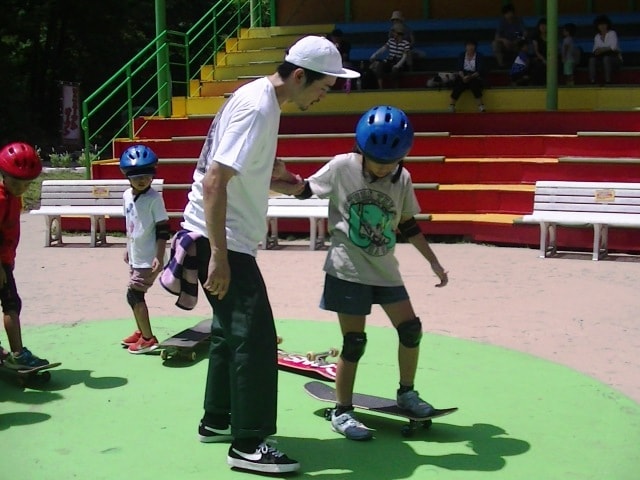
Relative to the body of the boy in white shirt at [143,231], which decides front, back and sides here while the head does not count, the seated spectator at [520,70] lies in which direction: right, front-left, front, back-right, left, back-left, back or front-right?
back

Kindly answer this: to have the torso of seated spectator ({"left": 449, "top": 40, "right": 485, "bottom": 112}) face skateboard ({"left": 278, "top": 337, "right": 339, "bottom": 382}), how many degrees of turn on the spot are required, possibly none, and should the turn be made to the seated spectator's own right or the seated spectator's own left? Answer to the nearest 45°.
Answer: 0° — they already face it

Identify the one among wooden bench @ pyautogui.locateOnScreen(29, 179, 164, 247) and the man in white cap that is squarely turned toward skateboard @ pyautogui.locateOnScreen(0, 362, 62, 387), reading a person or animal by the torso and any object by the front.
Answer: the wooden bench

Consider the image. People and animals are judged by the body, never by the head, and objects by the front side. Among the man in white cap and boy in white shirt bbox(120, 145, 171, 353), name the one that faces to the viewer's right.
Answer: the man in white cap

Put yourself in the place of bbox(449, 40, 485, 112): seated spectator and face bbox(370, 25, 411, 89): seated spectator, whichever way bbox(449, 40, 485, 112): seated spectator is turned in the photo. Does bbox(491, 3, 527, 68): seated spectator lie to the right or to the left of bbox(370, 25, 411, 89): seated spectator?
right

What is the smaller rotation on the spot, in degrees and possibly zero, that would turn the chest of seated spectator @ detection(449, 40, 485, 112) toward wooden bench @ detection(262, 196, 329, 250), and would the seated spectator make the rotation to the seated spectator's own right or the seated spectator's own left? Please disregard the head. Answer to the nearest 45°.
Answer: approximately 45° to the seated spectator's own right

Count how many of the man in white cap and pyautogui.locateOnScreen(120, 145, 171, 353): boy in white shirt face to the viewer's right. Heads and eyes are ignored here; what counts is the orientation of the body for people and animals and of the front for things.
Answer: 1

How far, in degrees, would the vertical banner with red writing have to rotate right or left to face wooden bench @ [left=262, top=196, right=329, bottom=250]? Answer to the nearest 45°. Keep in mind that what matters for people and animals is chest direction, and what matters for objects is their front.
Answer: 0° — it already faces it

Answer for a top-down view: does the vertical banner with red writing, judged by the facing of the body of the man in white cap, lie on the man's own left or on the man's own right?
on the man's own left

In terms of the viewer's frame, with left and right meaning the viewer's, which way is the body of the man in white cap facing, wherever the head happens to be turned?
facing to the right of the viewer

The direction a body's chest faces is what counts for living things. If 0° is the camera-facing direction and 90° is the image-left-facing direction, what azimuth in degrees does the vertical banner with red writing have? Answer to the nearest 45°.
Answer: approximately 0°
